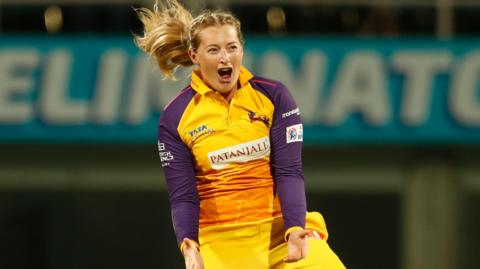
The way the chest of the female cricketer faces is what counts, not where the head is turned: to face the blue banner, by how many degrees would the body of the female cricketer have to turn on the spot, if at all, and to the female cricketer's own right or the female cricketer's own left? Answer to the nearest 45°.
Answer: approximately 180°

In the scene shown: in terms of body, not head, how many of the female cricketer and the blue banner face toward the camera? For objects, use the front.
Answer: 2

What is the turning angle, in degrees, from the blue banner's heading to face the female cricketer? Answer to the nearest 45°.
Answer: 0° — it already faces them

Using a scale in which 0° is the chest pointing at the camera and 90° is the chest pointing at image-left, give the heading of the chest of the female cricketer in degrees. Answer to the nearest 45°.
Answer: approximately 0°
